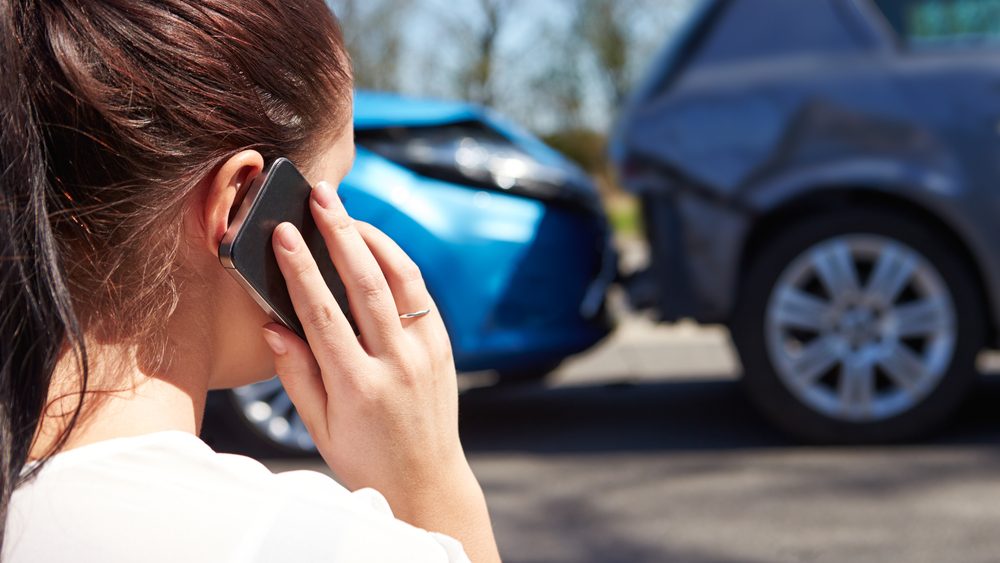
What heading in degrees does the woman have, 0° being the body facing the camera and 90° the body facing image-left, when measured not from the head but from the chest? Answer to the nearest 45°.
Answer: approximately 225°

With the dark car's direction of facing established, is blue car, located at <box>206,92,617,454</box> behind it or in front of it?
behind

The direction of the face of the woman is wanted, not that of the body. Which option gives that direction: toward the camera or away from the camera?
away from the camera

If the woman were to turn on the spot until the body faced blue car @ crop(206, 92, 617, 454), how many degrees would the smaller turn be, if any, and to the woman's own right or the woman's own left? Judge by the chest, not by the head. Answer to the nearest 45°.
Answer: approximately 45° to the woman's own left

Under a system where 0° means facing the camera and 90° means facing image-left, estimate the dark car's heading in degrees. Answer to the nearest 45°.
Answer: approximately 270°
